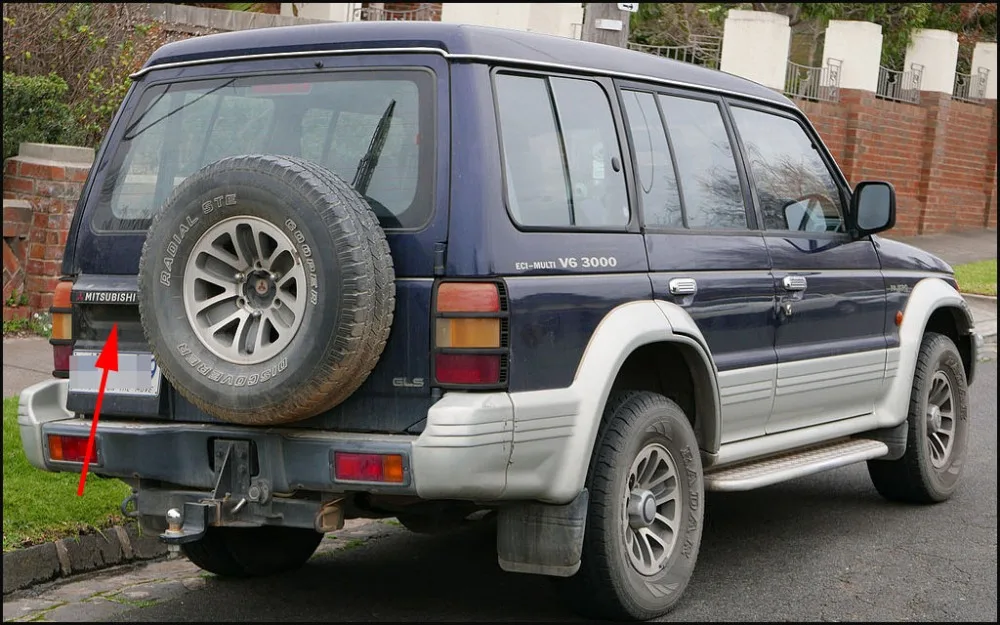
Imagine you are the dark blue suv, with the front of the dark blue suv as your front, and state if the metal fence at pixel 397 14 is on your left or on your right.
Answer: on your left

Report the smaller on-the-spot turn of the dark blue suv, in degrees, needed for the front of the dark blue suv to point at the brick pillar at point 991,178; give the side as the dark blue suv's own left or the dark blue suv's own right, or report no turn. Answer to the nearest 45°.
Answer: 0° — it already faces it

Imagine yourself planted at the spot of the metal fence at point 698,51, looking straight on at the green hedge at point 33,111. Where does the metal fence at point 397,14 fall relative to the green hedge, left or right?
right

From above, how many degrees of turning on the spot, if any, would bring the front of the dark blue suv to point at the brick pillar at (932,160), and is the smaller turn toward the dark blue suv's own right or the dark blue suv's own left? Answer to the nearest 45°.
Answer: approximately 45° to the dark blue suv's own left

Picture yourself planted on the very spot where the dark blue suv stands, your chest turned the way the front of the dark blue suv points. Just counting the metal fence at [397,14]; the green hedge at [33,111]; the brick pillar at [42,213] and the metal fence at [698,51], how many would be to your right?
0

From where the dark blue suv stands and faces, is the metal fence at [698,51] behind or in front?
in front

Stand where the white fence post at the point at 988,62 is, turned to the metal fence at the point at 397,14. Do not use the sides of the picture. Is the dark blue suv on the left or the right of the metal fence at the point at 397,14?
left

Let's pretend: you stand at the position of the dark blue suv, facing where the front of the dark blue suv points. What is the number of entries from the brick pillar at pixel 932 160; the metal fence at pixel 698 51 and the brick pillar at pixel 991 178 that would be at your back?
0

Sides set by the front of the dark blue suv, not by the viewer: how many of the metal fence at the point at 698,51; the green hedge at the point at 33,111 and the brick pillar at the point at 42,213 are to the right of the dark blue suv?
0

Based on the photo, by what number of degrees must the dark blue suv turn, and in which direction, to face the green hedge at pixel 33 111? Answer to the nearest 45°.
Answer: approximately 90° to its left

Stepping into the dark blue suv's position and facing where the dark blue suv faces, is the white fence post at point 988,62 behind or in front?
in front

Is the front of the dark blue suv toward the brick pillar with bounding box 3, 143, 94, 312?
no

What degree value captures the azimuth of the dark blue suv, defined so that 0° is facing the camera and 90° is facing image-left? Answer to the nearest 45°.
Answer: approximately 225°

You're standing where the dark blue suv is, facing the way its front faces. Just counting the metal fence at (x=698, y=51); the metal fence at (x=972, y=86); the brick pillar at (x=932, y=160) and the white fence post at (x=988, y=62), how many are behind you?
0

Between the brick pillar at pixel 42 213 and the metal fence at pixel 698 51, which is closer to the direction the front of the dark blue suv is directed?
the metal fence

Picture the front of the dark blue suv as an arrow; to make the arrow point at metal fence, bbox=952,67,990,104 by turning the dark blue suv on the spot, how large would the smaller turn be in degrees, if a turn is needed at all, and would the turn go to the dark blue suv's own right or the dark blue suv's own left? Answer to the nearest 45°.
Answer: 0° — it already faces it
